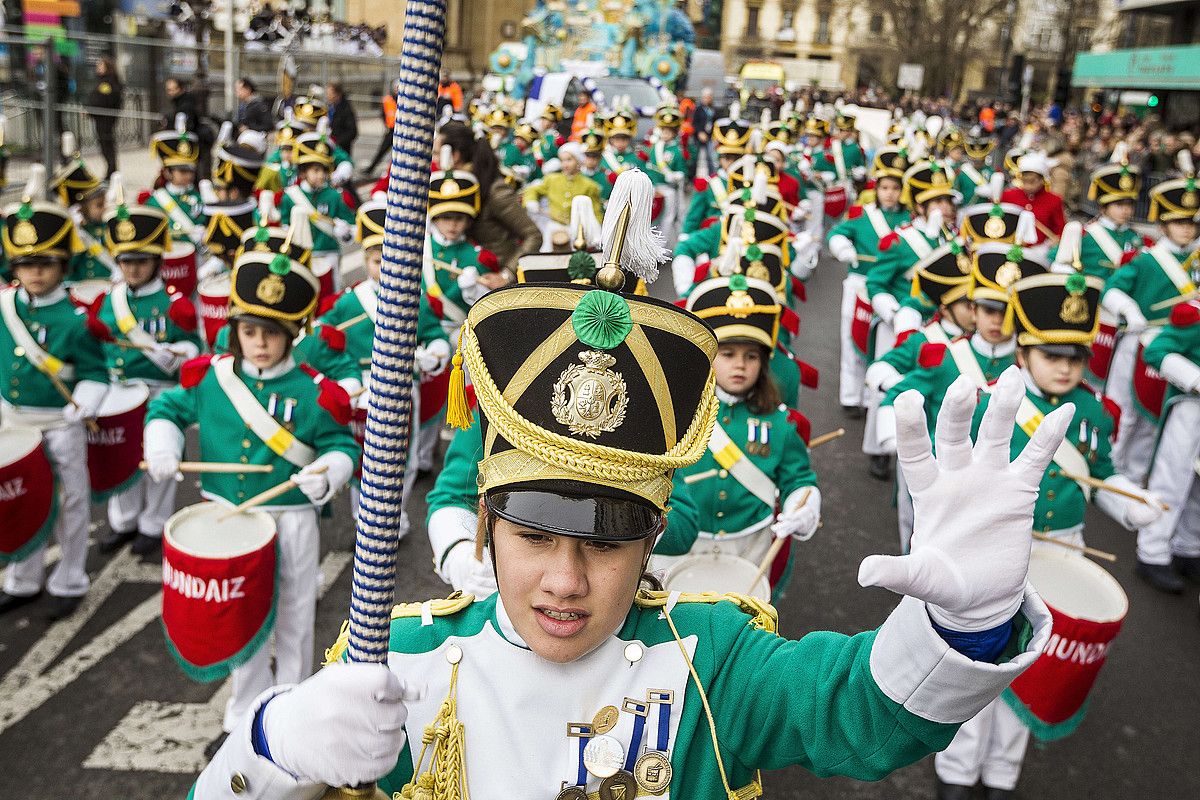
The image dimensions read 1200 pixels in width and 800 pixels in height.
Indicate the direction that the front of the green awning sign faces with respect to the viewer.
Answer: facing the viewer and to the left of the viewer

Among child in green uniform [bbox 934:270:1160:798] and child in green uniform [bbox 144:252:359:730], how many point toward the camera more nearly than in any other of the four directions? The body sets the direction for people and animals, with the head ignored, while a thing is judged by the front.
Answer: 2

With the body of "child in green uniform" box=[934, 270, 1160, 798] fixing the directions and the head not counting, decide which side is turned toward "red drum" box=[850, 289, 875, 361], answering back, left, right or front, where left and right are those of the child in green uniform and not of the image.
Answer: back

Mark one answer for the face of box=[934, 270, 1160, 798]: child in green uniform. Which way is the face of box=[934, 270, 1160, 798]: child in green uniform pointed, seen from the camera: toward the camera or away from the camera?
toward the camera

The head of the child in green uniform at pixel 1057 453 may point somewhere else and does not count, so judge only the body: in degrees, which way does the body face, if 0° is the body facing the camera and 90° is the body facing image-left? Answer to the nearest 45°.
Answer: approximately 0°

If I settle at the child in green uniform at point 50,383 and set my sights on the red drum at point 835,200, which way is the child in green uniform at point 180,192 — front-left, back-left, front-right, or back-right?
front-left

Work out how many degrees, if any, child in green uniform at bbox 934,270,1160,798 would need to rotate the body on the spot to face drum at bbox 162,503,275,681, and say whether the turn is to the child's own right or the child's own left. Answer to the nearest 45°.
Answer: approximately 45° to the child's own right

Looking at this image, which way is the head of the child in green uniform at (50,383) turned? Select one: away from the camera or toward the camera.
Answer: toward the camera

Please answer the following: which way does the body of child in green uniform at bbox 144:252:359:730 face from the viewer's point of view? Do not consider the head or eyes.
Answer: toward the camera

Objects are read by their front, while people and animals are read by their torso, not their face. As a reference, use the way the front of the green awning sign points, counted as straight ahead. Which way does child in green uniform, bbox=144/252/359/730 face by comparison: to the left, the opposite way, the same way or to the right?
to the left
